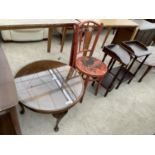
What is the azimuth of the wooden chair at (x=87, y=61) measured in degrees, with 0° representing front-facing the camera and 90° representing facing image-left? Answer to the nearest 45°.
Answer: approximately 315°

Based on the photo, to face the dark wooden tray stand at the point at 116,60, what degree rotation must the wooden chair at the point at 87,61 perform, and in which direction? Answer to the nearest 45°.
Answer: approximately 90° to its left

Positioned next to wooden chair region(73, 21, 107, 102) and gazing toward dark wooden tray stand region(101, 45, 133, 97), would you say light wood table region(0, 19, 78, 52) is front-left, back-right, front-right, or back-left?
back-left

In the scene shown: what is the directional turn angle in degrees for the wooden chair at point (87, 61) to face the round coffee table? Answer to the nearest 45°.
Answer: approximately 90° to its right
